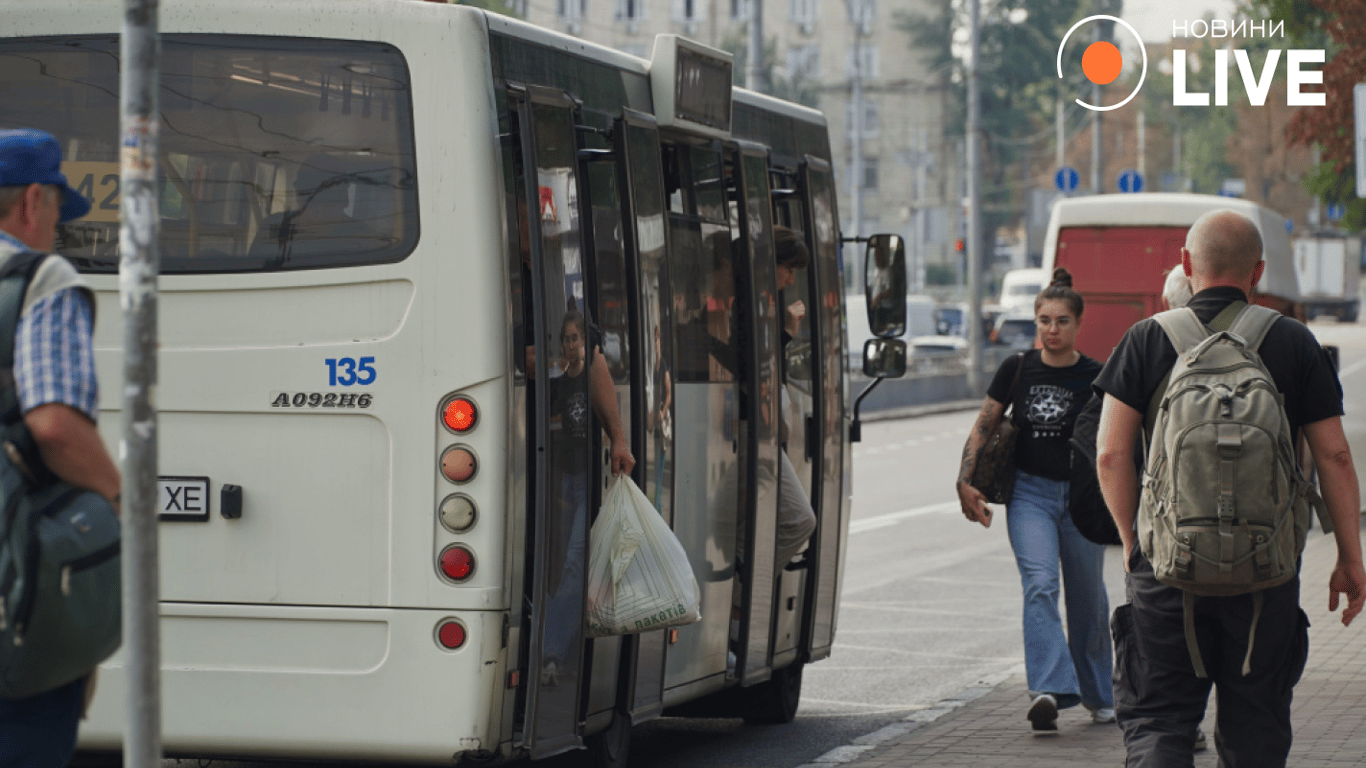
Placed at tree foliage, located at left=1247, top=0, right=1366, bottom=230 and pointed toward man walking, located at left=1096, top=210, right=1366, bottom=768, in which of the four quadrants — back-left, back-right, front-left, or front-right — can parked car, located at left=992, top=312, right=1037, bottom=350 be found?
back-right

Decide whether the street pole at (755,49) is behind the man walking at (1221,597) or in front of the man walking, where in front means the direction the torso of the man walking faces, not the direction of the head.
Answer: in front

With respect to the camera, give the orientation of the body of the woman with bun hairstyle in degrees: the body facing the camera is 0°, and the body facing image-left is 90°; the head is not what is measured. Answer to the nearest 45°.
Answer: approximately 0°

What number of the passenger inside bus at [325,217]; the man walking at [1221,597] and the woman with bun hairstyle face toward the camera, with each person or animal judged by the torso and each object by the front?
1

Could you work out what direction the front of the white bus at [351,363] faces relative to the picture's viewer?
facing away from the viewer and to the right of the viewer

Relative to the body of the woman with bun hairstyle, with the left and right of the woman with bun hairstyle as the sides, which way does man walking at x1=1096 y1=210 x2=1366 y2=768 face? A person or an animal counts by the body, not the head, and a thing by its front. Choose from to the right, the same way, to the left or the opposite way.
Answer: the opposite way

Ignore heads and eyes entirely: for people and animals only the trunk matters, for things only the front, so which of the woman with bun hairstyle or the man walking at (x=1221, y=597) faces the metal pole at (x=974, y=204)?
the man walking

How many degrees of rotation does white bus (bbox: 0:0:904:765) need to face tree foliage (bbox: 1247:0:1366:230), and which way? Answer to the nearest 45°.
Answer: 0° — it already faces it

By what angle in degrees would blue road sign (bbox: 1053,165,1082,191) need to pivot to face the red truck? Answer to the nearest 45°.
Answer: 0° — it already faces it

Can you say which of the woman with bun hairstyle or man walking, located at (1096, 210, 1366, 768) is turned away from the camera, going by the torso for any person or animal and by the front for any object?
the man walking

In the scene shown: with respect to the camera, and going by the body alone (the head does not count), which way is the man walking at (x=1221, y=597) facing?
away from the camera

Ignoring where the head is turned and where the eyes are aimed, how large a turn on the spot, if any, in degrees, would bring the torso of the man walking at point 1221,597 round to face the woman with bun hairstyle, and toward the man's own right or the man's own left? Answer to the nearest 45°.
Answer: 0° — they already face them
